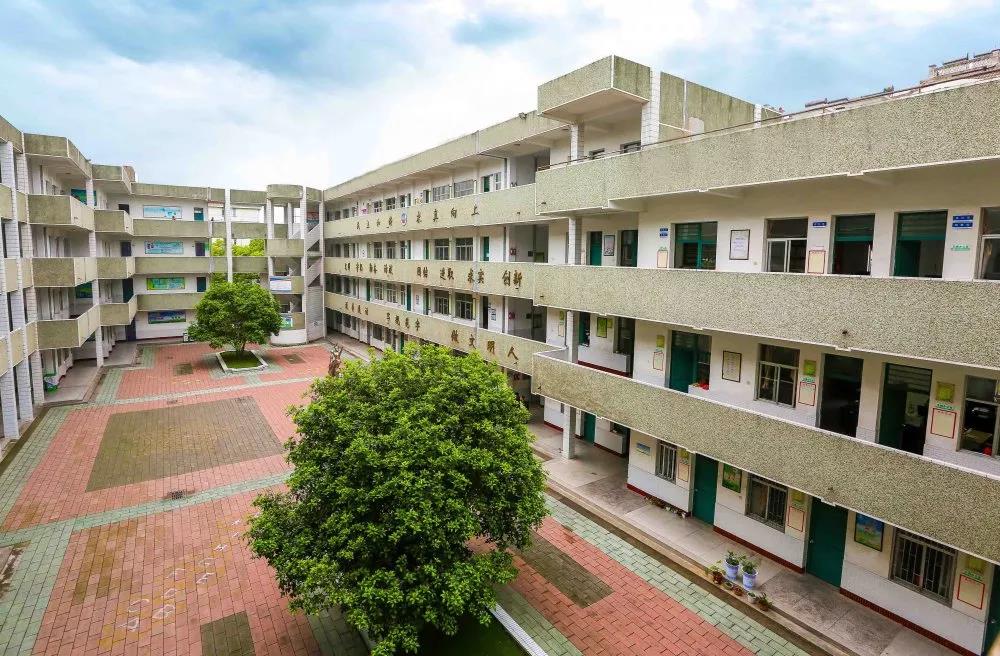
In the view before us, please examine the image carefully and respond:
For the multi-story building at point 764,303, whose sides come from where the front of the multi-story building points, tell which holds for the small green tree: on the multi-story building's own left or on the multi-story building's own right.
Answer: on the multi-story building's own right

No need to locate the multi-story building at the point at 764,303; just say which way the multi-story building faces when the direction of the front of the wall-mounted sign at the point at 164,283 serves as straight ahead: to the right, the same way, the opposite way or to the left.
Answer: to the right

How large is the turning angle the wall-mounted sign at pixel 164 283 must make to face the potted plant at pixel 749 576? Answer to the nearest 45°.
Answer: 0° — it already faces it

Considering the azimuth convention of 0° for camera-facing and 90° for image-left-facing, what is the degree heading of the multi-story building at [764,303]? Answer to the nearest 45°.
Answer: approximately 45°

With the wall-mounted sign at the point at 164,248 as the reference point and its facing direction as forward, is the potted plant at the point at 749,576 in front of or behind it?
in front

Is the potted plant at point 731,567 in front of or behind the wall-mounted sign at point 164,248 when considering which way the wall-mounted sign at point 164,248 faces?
in front

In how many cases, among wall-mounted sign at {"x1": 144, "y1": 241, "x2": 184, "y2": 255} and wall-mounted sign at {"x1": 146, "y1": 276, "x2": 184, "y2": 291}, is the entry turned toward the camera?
2

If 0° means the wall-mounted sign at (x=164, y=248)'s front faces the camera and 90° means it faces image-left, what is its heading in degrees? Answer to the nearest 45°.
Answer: approximately 0°

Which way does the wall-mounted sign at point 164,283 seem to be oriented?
toward the camera
